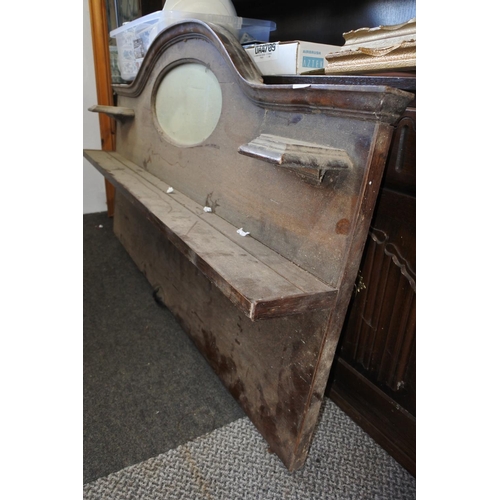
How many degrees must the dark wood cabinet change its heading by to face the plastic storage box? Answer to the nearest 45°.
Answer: approximately 90° to its right

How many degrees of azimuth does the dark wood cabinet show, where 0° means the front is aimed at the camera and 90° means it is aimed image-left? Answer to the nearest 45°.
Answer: approximately 45°
